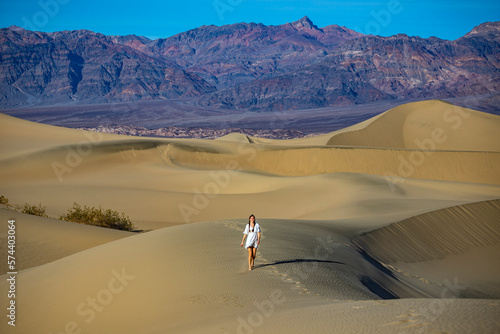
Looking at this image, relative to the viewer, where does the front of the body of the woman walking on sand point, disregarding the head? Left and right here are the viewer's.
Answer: facing the viewer
